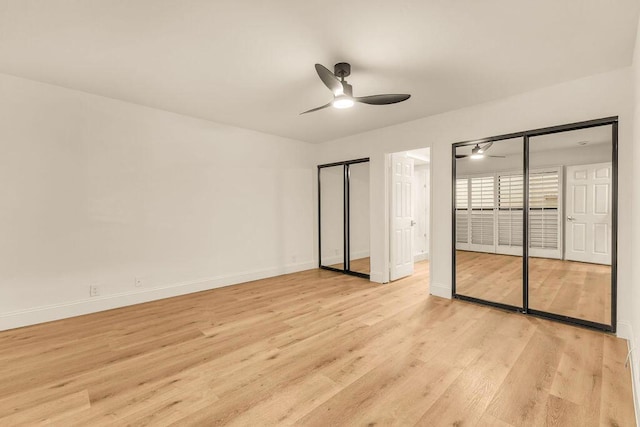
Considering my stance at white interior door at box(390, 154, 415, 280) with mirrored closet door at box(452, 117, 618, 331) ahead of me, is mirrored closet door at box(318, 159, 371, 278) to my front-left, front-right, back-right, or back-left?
back-right

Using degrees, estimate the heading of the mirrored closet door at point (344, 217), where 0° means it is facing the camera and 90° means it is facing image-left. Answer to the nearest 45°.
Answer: approximately 45°

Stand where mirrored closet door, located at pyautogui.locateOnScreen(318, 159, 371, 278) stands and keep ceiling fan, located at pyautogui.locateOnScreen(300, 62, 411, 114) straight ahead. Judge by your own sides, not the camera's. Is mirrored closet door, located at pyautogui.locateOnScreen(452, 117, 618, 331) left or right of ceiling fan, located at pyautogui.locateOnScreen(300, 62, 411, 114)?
left

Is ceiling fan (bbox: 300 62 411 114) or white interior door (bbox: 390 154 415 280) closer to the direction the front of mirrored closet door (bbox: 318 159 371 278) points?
the ceiling fan

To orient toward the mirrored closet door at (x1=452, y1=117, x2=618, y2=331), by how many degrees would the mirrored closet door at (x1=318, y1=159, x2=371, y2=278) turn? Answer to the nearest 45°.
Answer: approximately 90° to its left

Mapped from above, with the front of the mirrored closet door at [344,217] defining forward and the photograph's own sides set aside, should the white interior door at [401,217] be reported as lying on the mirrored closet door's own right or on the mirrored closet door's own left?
on the mirrored closet door's own left

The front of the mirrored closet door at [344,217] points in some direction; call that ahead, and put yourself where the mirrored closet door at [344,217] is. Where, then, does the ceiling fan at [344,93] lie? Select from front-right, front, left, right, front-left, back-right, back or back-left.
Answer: front-left

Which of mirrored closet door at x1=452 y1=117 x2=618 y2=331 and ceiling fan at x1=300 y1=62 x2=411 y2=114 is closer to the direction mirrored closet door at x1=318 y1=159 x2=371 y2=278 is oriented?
the ceiling fan
